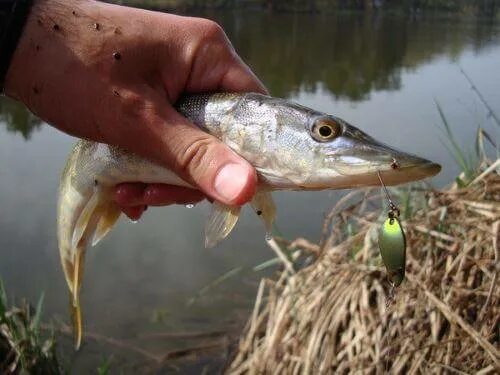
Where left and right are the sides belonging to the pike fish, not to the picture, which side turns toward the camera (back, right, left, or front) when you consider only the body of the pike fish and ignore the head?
right
